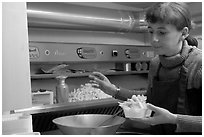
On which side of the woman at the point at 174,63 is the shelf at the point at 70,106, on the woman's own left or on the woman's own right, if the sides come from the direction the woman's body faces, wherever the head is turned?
on the woman's own right

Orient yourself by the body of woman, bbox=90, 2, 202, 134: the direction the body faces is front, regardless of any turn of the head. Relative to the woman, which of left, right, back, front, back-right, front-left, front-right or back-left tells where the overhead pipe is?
right

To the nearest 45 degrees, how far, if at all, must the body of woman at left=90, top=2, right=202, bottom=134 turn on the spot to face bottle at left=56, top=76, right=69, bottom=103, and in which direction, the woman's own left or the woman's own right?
approximately 90° to the woman's own right

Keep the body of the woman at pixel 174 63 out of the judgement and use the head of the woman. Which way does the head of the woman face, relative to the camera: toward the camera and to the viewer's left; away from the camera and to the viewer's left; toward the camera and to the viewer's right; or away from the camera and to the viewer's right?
toward the camera and to the viewer's left

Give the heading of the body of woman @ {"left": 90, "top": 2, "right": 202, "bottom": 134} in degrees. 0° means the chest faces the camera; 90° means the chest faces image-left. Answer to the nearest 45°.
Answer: approximately 45°

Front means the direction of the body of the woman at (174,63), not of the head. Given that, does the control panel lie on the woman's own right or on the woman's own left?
on the woman's own right
